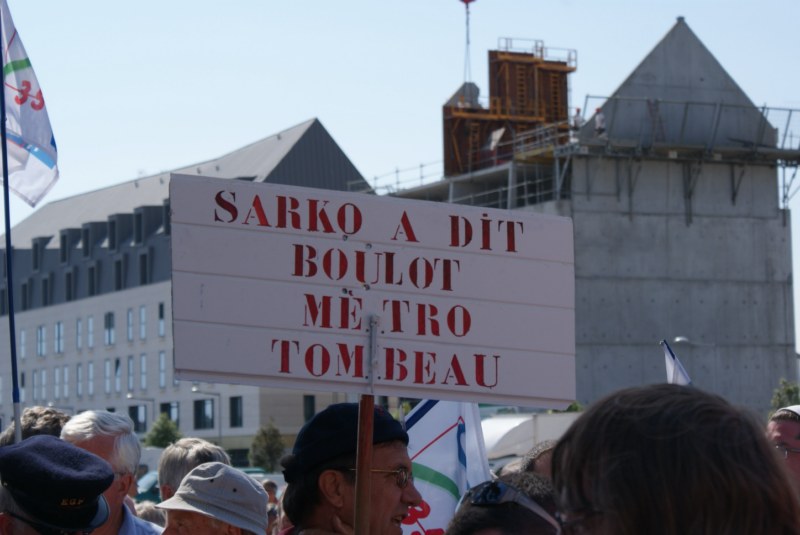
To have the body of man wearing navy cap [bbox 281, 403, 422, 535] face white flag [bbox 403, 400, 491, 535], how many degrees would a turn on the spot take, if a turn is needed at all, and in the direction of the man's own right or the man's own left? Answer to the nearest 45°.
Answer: approximately 90° to the man's own left

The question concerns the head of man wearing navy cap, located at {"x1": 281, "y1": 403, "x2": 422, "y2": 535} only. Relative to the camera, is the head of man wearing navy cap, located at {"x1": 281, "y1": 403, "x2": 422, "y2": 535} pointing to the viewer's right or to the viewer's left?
to the viewer's right

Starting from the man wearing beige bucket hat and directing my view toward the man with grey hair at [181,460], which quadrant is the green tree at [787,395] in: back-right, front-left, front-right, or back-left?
front-right

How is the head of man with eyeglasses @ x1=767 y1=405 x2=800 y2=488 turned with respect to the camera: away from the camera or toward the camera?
toward the camera

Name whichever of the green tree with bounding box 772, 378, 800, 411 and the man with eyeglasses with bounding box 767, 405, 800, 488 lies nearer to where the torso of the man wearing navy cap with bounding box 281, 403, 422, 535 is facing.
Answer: the man with eyeglasses
